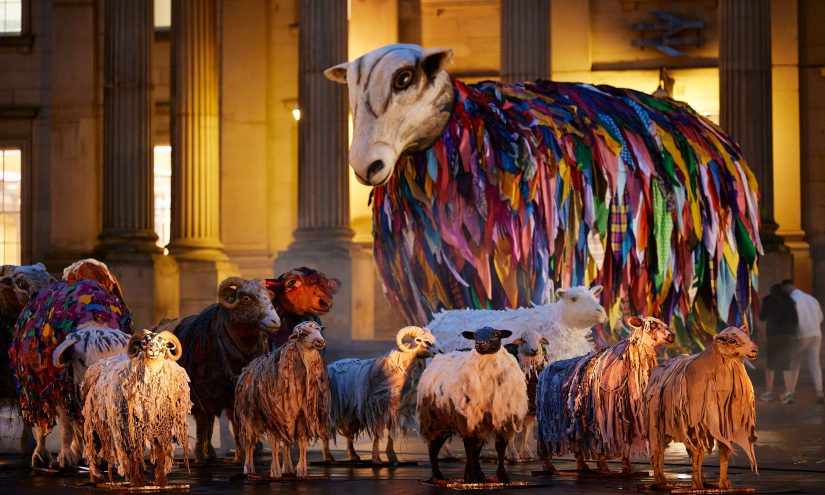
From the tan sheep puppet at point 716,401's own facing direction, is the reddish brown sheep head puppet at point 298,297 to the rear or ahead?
to the rear

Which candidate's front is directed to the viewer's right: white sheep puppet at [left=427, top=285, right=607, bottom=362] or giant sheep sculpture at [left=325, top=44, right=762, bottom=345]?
the white sheep puppet

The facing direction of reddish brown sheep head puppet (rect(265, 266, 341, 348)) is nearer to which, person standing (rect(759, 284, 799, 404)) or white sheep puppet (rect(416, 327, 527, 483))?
the white sheep puppet

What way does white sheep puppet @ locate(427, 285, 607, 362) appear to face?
to the viewer's right

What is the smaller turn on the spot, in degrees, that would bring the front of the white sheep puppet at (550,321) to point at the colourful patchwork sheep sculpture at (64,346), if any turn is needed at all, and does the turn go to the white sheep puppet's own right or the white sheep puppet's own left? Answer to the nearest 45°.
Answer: approximately 180°

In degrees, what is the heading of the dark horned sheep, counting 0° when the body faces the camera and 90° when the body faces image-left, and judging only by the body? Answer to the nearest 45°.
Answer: approximately 315°

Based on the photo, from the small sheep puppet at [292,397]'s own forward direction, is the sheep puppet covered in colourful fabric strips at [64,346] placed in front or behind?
behind

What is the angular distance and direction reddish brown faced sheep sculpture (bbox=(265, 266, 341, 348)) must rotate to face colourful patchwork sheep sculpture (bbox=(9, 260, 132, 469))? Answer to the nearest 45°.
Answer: approximately 90° to its right

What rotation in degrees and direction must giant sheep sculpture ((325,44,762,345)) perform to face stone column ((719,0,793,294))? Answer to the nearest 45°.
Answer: approximately 135° to its right

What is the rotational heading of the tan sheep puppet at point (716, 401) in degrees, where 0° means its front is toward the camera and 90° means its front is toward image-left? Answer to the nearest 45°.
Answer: approximately 315°
